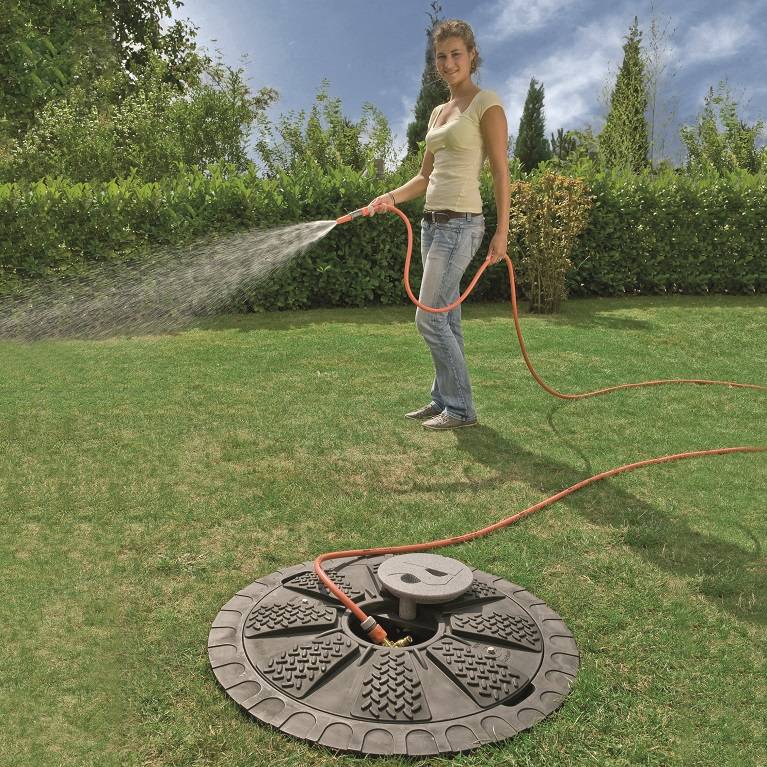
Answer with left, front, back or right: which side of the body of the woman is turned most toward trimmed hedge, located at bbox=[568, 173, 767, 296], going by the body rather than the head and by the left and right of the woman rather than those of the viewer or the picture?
back

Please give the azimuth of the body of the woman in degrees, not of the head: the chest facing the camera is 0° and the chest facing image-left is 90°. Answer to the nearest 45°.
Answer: approximately 45°

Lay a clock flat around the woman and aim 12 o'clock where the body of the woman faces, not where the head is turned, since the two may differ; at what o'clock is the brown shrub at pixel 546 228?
The brown shrub is roughly at 5 o'clock from the woman.

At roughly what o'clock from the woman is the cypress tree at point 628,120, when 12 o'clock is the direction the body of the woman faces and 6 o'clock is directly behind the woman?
The cypress tree is roughly at 5 o'clock from the woman.

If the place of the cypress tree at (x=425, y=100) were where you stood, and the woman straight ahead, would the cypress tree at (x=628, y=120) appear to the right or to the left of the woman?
left

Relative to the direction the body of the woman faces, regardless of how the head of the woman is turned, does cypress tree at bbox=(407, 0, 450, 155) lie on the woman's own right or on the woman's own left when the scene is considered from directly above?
on the woman's own right
